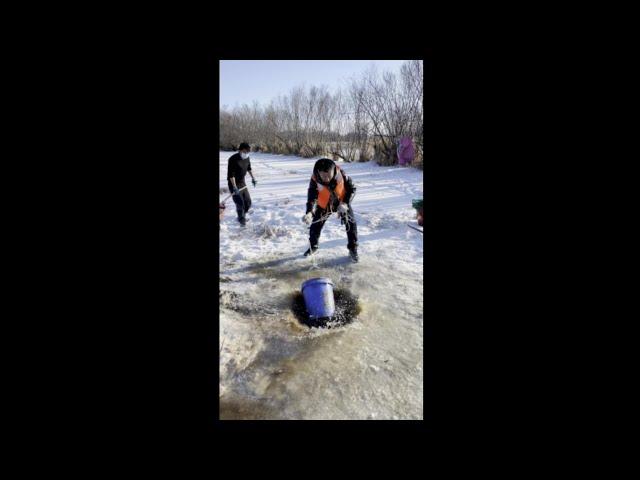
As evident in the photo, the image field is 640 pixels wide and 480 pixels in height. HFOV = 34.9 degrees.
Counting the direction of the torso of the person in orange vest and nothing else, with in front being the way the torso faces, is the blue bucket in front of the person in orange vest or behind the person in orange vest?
in front

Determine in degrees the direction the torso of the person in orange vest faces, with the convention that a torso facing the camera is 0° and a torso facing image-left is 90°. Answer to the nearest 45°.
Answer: approximately 0°

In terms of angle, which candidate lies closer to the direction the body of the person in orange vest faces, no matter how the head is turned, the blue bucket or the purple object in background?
the blue bucket

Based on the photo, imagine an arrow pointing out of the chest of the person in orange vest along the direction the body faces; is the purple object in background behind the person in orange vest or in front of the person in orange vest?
behind
